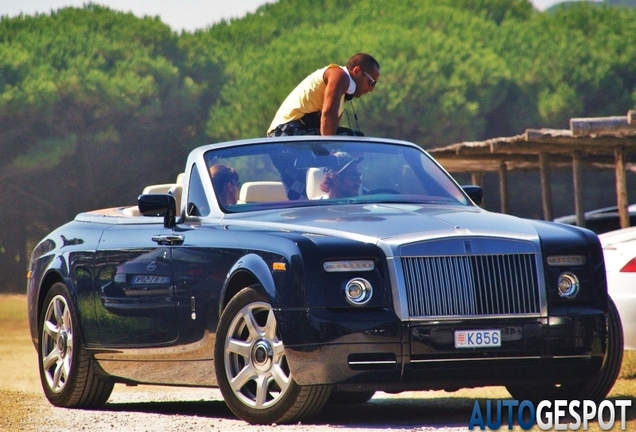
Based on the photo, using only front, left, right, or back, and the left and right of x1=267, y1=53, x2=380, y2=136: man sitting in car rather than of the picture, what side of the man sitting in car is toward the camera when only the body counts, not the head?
right

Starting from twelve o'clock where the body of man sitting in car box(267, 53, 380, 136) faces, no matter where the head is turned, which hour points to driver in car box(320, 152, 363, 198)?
The driver in car is roughly at 3 o'clock from the man sitting in car.

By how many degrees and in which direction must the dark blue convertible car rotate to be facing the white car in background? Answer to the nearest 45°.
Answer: approximately 90° to its left

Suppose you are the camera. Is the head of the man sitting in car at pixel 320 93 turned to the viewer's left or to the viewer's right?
to the viewer's right

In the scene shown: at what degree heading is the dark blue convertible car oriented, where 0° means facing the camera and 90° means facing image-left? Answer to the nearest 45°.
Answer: approximately 315°

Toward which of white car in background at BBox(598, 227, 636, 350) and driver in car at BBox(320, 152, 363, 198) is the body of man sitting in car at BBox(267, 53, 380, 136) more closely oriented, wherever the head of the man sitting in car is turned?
the white car in background

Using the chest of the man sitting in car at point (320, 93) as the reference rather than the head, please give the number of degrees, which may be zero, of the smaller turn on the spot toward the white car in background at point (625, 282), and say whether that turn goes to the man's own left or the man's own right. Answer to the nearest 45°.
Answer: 0° — they already face it
